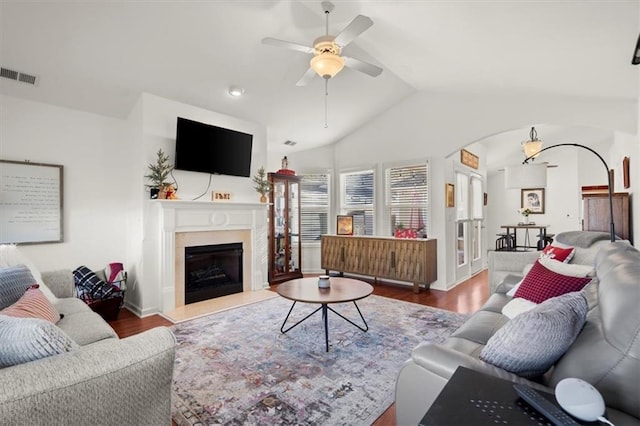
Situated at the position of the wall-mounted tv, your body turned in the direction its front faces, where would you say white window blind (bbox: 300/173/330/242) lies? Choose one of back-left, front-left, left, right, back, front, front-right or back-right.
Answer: left

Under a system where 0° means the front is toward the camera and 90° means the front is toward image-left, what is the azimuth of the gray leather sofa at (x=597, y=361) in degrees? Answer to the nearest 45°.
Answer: approximately 90°

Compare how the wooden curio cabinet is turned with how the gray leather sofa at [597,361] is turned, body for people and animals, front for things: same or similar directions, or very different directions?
very different directions

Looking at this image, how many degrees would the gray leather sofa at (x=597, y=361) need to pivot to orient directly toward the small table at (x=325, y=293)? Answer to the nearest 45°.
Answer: approximately 45° to its right

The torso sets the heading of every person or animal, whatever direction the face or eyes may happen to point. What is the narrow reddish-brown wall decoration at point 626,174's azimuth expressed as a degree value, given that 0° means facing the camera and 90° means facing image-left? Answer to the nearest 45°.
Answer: approximately 90°

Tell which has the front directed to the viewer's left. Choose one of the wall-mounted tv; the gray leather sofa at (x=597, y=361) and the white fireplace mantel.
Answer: the gray leather sofa

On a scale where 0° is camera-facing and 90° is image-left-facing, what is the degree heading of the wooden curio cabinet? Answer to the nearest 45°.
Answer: approximately 315°

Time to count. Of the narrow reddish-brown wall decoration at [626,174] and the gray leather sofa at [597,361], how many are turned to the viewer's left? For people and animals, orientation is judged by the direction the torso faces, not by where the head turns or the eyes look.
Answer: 2

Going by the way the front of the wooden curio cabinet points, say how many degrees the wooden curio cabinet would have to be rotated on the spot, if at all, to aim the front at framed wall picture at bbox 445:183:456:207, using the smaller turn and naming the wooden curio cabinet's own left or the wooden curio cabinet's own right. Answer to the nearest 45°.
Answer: approximately 45° to the wooden curio cabinet's own left

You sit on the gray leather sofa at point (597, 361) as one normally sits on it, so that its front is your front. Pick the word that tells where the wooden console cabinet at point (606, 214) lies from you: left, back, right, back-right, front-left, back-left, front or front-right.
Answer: right

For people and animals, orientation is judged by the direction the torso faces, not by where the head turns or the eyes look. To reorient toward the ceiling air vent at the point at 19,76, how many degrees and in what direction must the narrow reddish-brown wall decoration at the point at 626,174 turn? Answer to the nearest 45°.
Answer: approximately 45° to its left
